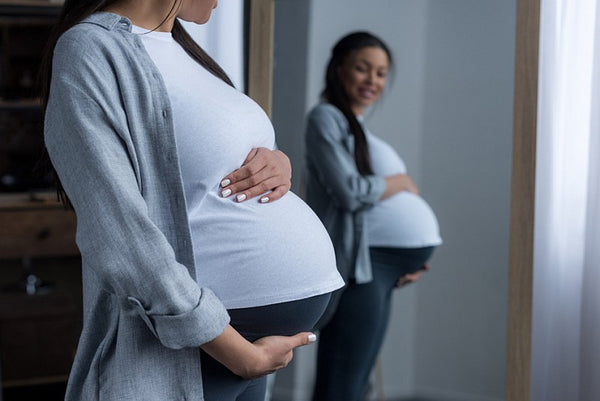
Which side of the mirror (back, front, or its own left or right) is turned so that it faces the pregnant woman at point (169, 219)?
front

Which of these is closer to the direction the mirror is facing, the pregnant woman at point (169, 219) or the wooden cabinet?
the pregnant woman

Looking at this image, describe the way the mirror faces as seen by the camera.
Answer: facing the viewer

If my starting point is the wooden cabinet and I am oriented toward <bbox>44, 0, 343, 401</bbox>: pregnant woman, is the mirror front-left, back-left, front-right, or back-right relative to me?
front-left

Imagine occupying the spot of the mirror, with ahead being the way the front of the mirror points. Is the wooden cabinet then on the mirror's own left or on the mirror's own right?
on the mirror's own right
